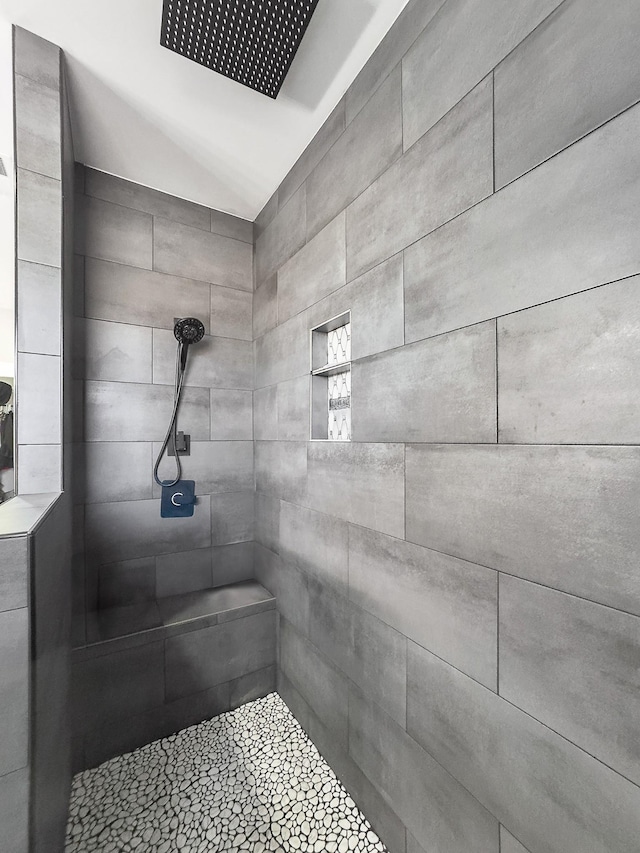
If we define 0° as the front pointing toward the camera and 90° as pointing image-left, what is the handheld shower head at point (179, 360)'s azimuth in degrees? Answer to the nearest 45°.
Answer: approximately 0°
